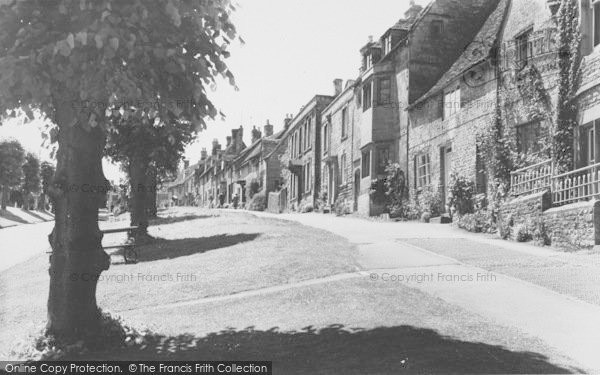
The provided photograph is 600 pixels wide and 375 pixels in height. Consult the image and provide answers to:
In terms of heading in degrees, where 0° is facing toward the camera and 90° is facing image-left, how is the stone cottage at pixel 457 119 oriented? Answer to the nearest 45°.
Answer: approximately 45°

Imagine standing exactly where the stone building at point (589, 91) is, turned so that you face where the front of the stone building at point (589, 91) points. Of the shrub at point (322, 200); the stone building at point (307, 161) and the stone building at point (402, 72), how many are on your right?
3

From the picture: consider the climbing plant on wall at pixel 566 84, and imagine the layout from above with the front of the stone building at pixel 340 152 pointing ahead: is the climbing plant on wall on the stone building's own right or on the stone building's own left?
on the stone building's own left

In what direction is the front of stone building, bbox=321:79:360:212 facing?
to the viewer's left

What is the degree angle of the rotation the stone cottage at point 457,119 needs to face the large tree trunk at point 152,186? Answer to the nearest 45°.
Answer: approximately 45° to its right

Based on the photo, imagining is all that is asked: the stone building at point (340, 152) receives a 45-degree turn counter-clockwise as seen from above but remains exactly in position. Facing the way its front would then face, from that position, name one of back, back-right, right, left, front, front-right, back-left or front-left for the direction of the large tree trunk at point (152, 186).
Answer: front

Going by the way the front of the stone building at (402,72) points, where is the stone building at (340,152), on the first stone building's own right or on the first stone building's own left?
on the first stone building's own right

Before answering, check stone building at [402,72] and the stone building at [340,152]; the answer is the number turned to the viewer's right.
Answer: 0

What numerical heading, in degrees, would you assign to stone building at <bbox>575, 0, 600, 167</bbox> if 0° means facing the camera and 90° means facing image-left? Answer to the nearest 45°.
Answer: approximately 45°

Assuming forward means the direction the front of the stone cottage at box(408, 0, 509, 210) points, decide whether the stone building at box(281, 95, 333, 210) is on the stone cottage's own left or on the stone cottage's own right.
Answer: on the stone cottage's own right

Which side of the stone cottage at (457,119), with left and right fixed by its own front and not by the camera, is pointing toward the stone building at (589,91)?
left

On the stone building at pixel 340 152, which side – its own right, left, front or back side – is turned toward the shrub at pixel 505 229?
left

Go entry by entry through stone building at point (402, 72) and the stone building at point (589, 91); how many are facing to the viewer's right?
0
